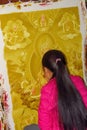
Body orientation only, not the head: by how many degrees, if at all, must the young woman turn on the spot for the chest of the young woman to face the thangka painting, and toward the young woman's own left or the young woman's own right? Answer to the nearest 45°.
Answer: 0° — they already face it

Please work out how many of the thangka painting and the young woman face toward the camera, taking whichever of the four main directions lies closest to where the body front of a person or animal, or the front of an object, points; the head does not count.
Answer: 1

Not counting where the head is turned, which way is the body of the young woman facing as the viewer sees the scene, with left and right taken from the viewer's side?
facing away from the viewer and to the left of the viewer

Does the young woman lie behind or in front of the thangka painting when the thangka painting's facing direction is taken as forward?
in front

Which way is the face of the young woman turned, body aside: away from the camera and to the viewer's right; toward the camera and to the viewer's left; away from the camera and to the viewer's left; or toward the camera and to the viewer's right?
away from the camera and to the viewer's left

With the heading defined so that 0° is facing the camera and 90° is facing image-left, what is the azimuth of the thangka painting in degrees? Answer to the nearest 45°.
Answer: approximately 0°
